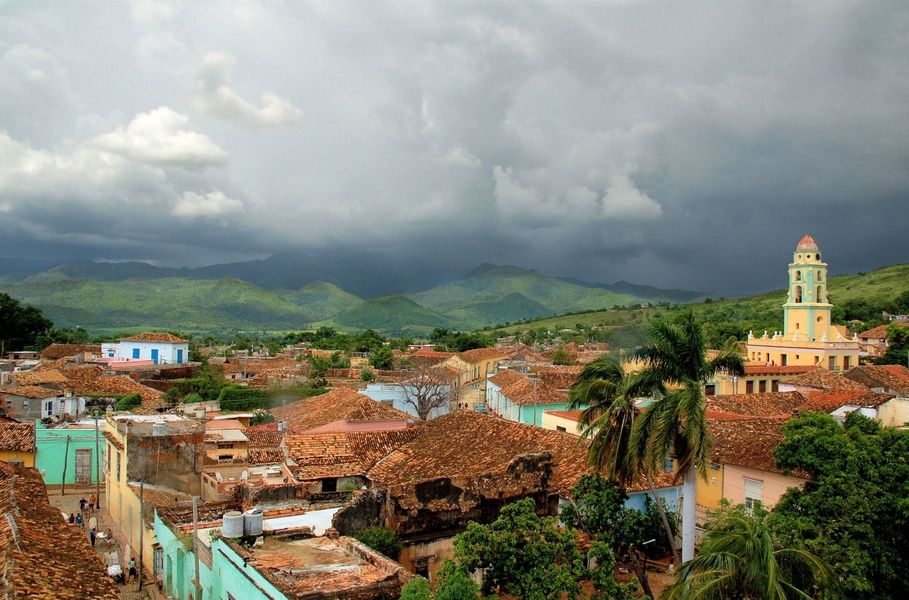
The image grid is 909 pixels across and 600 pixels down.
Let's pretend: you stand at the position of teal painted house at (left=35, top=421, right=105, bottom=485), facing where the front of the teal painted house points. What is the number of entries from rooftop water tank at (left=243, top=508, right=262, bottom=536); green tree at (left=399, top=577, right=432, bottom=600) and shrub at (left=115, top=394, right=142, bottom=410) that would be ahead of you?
2

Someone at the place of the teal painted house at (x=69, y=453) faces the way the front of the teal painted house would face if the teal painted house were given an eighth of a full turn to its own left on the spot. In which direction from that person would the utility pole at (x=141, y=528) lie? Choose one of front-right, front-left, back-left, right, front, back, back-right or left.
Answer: front-right

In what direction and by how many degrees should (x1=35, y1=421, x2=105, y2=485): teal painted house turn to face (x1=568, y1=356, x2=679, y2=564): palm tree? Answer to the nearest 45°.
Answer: approximately 45° to its left

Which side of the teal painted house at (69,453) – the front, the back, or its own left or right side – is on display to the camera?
front

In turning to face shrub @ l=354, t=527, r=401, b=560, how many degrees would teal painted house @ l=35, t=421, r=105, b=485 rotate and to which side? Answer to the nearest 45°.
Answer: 0° — it already faces it

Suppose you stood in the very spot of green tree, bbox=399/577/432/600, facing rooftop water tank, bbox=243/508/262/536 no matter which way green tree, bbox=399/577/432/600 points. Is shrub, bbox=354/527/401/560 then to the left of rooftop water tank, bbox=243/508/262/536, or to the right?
right

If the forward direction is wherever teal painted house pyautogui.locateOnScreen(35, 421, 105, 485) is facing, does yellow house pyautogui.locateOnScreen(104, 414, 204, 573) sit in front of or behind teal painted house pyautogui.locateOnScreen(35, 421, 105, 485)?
in front

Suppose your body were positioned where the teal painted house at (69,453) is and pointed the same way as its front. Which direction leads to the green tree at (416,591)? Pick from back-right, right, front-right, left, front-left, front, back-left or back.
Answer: front

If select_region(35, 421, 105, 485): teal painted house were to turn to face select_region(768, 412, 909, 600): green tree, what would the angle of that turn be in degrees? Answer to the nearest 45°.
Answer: approximately 45° to its left

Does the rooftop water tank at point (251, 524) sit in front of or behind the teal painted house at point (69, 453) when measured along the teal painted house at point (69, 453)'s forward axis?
in front

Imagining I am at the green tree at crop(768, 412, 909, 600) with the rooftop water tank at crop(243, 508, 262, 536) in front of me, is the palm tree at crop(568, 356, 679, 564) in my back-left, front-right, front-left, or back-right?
front-right

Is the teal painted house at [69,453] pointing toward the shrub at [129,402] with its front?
no
